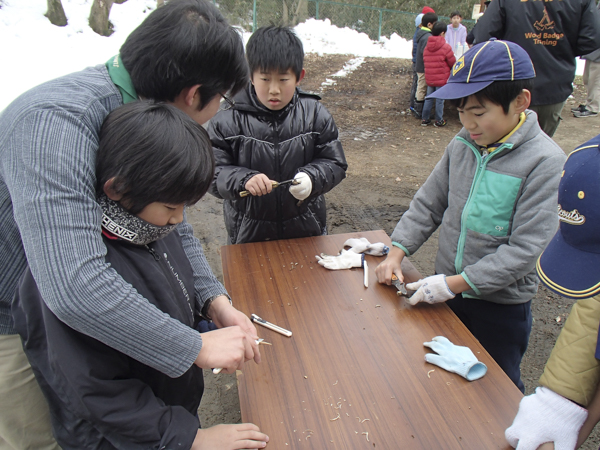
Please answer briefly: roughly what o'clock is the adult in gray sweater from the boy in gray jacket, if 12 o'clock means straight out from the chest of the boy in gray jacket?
The adult in gray sweater is roughly at 12 o'clock from the boy in gray jacket.

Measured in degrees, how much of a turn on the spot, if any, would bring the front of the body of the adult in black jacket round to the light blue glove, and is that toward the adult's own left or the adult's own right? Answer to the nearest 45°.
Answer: approximately 180°

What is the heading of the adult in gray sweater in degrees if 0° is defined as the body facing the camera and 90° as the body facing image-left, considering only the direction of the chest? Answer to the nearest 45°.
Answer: approximately 270°

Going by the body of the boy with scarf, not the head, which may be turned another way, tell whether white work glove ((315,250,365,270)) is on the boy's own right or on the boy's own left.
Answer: on the boy's own left

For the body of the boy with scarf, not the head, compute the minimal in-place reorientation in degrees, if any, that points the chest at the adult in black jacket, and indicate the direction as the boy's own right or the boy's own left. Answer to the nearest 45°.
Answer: approximately 90° to the boy's own left

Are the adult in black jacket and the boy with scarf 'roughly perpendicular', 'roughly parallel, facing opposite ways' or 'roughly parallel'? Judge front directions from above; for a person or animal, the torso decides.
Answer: roughly perpendicular

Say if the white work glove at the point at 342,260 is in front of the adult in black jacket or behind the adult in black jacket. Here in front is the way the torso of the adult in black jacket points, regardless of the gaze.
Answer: behind

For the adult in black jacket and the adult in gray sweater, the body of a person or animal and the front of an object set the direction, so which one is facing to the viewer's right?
the adult in gray sweater

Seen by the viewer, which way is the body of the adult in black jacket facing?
away from the camera

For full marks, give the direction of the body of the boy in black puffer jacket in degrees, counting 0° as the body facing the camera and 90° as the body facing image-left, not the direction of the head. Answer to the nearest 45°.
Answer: approximately 0°

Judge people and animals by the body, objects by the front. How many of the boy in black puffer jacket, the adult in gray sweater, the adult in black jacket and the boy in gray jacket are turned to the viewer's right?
1

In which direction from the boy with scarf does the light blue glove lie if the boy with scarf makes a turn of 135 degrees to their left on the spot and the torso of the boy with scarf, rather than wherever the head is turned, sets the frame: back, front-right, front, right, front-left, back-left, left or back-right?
right
